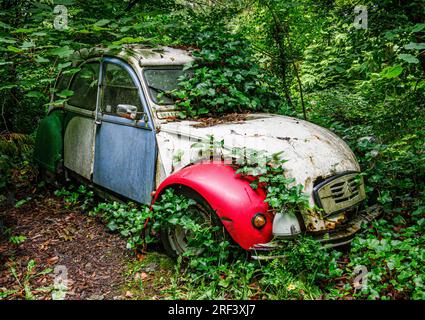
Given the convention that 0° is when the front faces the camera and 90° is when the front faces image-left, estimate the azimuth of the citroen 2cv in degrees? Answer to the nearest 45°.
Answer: approximately 315°
